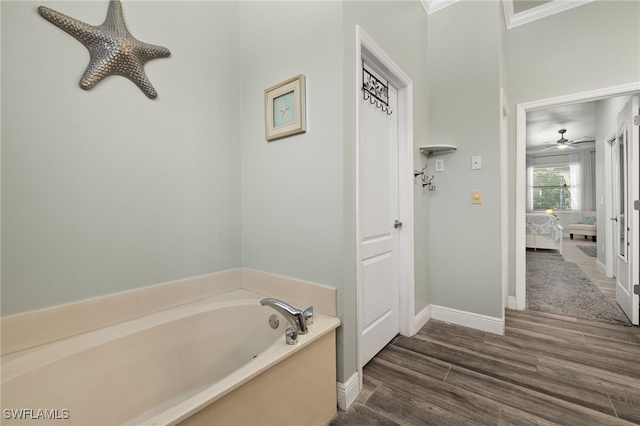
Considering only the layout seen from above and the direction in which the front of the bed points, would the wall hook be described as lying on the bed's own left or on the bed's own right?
on the bed's own right

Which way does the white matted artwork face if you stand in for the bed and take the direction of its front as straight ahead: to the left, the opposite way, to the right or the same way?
to the right

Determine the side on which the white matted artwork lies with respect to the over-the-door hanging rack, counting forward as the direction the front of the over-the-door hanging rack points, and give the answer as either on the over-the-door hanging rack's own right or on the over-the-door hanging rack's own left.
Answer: on the over-the-door hanging rack's own right

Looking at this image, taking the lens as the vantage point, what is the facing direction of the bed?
facing to the right of the viewer

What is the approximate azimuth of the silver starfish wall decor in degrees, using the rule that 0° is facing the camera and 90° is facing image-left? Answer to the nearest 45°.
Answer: approximately 315°

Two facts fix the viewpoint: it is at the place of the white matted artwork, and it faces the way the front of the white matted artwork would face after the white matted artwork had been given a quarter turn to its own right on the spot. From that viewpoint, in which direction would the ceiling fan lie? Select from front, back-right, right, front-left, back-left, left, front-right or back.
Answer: right

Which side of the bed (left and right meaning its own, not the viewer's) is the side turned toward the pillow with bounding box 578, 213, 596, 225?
left

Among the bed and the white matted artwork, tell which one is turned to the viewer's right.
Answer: the bed

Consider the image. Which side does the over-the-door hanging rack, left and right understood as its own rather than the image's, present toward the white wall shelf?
left
